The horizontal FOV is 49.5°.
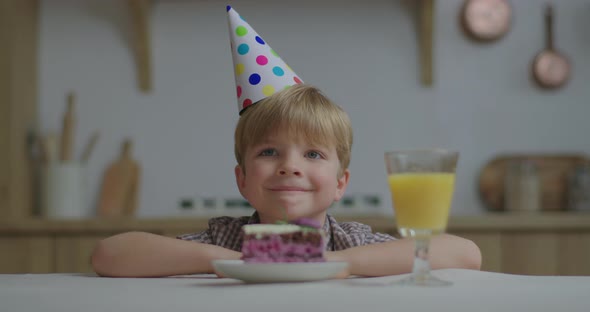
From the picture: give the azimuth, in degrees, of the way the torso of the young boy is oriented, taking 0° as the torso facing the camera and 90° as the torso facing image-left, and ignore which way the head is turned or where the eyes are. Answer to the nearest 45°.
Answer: approximately 0°

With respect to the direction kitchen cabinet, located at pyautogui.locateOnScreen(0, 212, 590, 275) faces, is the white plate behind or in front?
in front

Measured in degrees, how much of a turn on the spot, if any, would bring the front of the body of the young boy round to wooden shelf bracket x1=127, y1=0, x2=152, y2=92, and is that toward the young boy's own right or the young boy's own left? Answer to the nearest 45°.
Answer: approximately 180°

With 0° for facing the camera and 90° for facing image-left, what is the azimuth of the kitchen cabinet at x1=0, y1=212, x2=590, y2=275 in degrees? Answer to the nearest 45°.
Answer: approximately 0°

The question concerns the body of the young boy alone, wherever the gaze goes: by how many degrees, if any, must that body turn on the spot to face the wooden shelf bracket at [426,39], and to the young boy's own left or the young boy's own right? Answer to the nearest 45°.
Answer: approximately 180°

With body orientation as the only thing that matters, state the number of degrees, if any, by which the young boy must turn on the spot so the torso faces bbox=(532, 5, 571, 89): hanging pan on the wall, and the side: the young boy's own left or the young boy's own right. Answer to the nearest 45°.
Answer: approximately 135° to the young boy's own left

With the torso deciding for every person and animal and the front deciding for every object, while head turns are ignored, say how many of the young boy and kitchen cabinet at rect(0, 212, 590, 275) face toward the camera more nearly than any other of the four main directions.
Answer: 2
